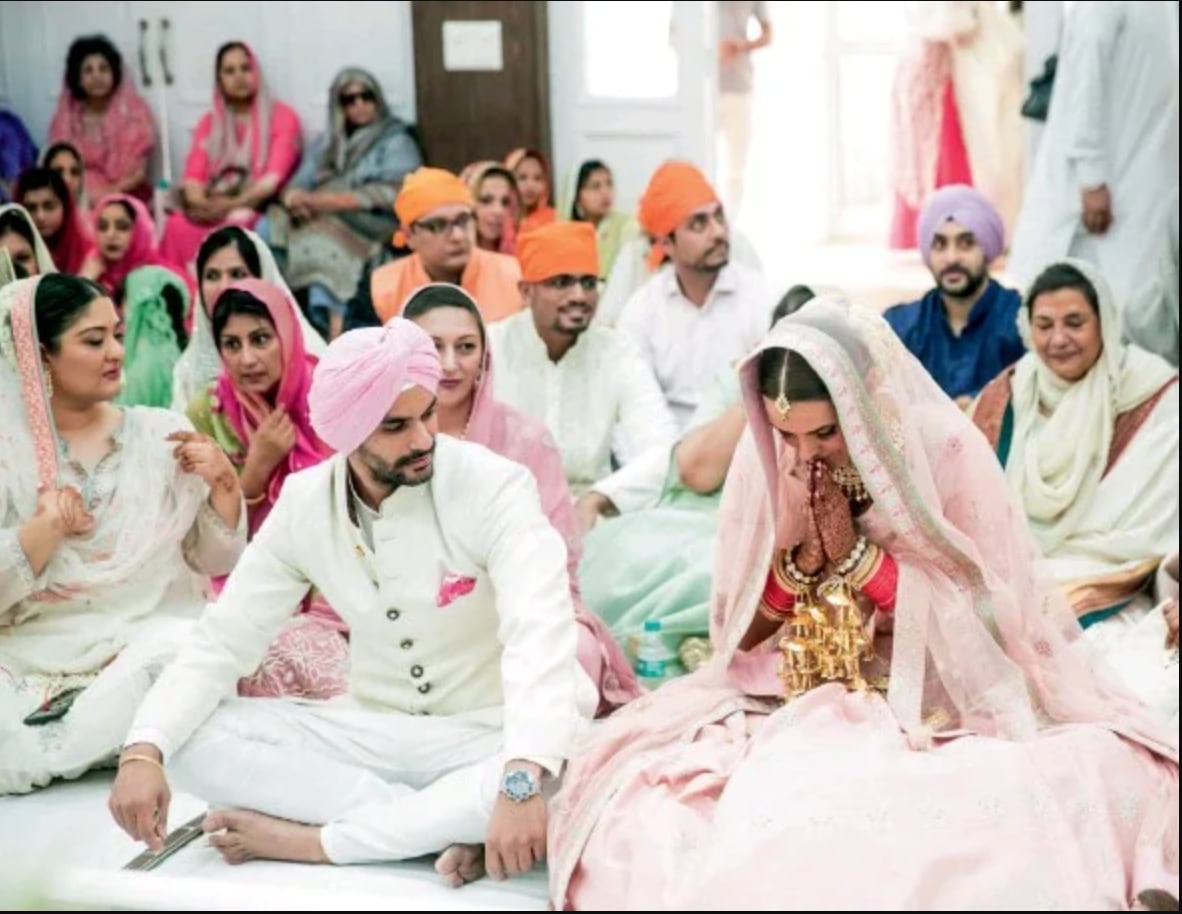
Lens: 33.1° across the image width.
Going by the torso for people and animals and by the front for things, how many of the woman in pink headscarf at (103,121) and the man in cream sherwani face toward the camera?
2

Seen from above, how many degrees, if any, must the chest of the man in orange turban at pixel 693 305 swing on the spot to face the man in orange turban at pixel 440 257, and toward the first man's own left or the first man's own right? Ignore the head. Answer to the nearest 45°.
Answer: approximately 135° to the first man's own right

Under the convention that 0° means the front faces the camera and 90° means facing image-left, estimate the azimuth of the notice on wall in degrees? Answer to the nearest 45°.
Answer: approximately 0°

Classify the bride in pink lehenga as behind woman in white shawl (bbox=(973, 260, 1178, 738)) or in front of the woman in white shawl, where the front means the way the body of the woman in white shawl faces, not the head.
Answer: in front

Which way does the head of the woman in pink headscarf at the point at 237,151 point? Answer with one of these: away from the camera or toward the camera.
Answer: toward the camera

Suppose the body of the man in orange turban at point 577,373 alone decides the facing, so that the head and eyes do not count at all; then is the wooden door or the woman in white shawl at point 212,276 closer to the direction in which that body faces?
the woman in white shawl

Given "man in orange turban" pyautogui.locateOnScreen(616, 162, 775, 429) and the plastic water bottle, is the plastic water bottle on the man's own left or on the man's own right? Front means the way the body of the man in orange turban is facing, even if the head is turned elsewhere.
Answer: on the man's own right

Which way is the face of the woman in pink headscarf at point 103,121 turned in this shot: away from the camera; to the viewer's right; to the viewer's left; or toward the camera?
toward the camera

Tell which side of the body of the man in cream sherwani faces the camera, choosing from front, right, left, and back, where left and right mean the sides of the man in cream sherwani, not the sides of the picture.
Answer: front

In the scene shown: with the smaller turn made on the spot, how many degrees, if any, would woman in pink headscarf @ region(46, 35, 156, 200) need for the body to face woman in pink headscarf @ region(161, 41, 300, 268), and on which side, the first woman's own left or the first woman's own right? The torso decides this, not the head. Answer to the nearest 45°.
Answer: approximately 45° to the first woman's own left

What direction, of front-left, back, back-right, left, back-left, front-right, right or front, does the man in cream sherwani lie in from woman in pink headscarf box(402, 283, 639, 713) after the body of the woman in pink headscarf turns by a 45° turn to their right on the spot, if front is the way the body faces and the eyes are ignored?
front-left

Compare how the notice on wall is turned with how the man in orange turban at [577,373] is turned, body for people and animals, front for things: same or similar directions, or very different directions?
same or similar directions

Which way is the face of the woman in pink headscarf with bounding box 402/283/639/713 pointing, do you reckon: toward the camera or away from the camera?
toward the camera

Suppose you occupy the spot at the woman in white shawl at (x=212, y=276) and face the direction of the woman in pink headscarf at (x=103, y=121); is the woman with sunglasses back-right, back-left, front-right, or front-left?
front-right

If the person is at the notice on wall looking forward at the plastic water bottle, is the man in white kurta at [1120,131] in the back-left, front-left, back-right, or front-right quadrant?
front-left

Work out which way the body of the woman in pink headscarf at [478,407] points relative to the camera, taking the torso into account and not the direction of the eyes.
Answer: toward the camera

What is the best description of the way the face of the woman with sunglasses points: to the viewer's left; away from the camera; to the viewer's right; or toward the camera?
toward the camera

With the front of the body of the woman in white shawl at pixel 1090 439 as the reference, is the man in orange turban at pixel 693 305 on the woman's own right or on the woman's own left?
on the woman's own right

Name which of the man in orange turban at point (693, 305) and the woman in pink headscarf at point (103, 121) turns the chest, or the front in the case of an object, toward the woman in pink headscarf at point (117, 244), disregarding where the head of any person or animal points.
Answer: the woman in pink headscarf at point (103, 121)

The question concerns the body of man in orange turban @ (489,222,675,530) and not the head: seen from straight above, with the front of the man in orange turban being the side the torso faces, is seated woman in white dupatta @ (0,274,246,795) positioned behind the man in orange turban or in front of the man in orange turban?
in front

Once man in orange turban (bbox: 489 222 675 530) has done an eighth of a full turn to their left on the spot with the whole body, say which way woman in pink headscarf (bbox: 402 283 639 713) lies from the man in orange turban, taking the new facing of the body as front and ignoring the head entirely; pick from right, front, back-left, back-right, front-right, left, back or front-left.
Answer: front-right

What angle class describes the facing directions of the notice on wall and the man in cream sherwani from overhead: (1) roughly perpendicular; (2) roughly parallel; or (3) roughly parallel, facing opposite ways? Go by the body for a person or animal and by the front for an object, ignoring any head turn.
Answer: roughly parallel
